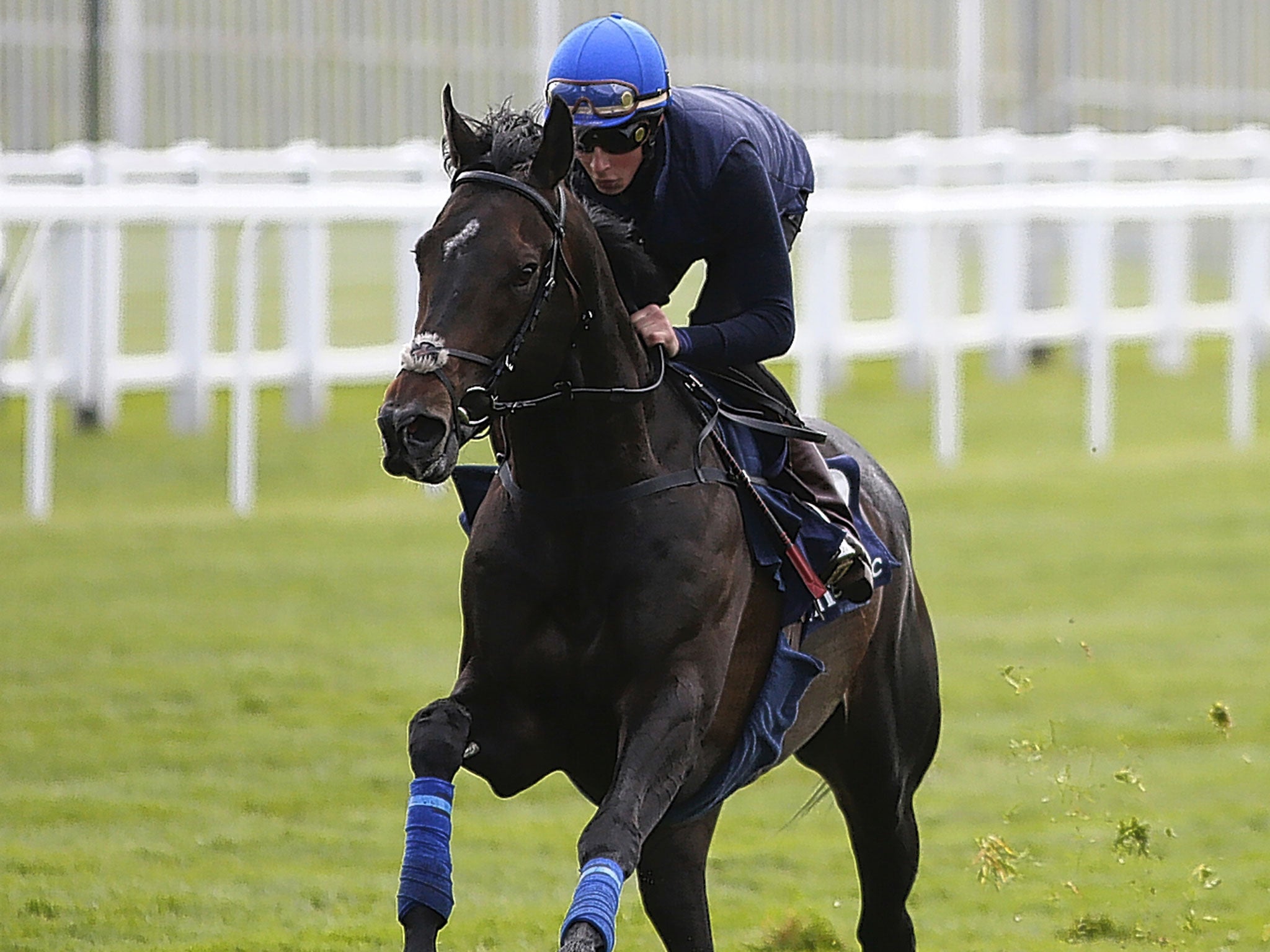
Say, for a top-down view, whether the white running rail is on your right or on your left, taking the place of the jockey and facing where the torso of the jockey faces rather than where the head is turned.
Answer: on your right

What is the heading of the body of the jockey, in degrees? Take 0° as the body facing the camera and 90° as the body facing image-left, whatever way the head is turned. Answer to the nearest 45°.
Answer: approximately 45°

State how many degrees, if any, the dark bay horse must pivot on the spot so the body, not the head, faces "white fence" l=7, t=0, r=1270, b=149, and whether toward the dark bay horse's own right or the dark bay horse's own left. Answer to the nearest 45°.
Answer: approximately 135° to the dark bay horse's own right

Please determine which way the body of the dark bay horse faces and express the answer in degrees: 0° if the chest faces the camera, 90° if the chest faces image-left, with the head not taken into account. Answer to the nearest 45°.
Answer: approximately 45°

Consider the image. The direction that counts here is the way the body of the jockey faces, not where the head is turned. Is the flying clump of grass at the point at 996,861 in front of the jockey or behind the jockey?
behind
